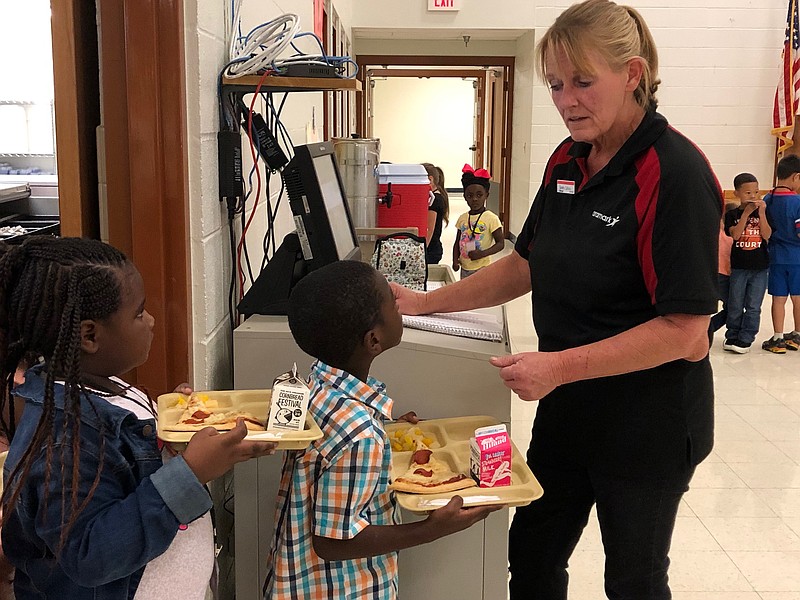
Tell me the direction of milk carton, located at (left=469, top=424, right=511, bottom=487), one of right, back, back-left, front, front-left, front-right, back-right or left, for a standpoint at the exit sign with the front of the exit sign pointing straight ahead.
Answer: front

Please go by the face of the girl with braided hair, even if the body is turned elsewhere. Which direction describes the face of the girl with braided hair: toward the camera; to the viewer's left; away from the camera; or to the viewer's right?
to the viewer's right

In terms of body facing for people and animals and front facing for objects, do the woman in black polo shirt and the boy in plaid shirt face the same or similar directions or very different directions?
very different directions

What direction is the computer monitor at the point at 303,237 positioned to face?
to the viewer's right

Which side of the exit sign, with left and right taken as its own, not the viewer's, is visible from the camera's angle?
front

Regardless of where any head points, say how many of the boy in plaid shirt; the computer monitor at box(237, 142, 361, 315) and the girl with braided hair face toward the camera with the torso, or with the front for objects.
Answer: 0

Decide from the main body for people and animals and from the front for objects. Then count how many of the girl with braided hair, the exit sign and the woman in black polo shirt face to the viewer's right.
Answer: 1

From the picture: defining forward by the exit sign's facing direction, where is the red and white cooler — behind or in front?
in front

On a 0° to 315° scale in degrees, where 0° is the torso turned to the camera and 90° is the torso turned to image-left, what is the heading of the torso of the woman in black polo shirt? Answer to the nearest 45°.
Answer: approximately 45°

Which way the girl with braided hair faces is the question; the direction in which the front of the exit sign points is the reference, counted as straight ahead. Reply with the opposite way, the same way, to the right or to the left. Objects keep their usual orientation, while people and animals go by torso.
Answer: to the left

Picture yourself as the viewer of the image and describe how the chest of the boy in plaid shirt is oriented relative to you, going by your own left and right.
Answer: facing away from the viewer and to the right of the viewer

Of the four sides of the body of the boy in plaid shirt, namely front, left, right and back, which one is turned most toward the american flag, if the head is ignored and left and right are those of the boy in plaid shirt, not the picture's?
front

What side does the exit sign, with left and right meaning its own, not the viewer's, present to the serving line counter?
front
